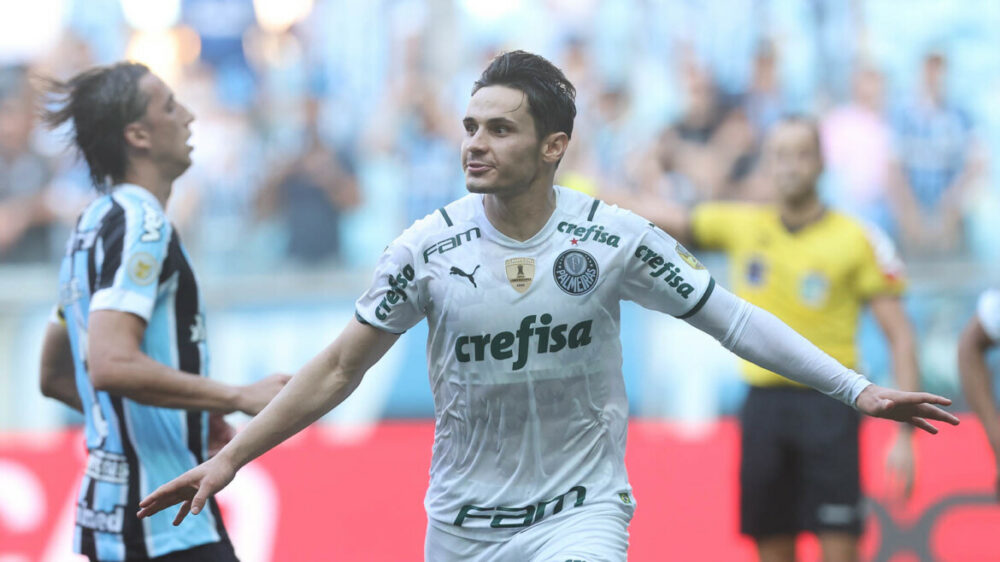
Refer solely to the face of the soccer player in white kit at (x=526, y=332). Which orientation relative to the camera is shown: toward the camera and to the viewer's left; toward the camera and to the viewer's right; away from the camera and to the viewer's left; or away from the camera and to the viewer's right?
toward the camera and to the viewer's left

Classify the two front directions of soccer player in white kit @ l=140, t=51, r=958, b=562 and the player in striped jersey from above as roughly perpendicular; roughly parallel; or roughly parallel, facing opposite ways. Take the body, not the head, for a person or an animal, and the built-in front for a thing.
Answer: roughly perpendicular

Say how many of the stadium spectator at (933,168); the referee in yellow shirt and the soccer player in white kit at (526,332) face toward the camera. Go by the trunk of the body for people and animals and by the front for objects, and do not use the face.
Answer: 3

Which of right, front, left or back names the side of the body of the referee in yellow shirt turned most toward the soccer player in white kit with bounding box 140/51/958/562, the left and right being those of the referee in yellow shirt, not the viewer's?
front

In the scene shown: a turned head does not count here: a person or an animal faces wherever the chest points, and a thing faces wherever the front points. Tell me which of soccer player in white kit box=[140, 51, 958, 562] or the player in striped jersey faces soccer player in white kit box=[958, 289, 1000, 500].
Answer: the player in striped jersey

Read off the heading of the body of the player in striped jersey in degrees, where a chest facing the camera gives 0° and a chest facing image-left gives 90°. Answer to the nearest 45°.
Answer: approximately 270°

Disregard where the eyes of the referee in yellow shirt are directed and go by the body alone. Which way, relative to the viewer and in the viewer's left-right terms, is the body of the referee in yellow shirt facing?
facing the viewer

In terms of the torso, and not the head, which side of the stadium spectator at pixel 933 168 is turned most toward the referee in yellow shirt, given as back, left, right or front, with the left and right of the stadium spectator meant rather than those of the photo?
front

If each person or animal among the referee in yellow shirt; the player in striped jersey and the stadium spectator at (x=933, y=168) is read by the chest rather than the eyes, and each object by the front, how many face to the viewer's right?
1

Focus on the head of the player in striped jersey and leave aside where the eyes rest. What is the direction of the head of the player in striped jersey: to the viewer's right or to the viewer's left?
to the viewer's right

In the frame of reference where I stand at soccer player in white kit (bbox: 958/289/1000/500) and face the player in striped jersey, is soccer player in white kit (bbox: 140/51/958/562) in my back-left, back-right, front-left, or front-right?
front-left

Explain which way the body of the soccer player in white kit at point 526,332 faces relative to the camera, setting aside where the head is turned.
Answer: toward the camera

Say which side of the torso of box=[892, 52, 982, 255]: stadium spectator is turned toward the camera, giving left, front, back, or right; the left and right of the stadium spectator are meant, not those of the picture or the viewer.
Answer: front

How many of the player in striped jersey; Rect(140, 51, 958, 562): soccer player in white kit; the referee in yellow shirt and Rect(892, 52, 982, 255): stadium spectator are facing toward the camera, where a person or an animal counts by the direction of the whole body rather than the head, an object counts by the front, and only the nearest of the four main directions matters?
3

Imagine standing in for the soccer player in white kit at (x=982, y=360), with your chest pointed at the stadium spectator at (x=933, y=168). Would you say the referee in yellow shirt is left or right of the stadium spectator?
left

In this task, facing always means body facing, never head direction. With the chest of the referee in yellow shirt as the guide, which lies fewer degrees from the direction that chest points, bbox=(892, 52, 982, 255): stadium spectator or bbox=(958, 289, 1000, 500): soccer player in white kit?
the soccer player in white kit
